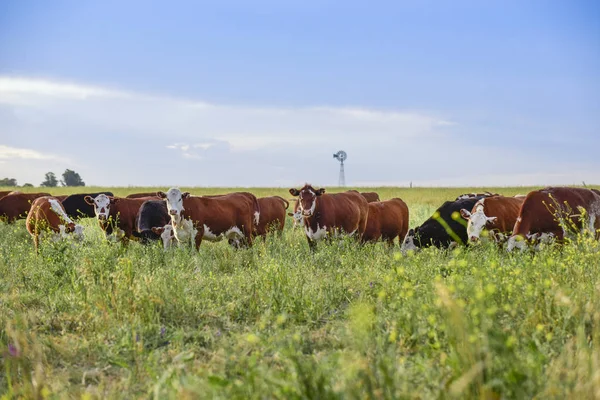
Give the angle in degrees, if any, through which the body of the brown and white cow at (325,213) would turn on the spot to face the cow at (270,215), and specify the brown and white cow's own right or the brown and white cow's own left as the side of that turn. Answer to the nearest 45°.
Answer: approximately 90° to the brown and white cow's own right

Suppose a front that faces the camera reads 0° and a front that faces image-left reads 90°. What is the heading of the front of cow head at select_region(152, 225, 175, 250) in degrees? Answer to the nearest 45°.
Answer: approximately 0°

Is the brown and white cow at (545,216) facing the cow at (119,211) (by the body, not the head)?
yes

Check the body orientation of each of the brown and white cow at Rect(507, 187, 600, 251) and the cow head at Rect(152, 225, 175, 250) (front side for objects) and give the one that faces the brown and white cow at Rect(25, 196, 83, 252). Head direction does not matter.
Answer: the brown and white cow at Rect(507, 187, 600, 251)

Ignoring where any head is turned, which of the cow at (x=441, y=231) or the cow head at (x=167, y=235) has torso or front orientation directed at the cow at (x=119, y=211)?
the cow at (x=441, y=231)

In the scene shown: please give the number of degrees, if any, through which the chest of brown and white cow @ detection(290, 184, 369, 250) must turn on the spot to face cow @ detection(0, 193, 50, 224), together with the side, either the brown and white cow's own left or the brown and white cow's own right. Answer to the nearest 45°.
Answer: approximately 90° to the brown and white cow's own right

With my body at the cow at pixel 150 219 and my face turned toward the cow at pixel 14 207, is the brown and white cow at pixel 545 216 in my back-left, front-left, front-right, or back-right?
back-right

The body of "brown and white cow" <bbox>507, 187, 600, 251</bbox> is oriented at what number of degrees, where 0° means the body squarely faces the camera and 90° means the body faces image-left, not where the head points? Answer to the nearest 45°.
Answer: approximately 90°

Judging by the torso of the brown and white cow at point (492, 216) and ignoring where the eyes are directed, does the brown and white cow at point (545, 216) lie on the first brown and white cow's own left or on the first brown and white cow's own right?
on the first brown and white cow's own left

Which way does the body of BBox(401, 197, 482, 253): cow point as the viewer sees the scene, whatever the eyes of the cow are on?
to the viewer's left

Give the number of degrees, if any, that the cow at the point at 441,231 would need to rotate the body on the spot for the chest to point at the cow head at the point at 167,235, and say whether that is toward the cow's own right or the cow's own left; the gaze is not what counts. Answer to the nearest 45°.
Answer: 0° — it already faces it

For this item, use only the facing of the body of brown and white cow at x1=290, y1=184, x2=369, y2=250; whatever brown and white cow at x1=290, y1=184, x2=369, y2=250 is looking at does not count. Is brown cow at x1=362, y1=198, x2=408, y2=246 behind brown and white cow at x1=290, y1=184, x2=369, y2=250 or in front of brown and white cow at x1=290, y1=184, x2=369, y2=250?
behind
